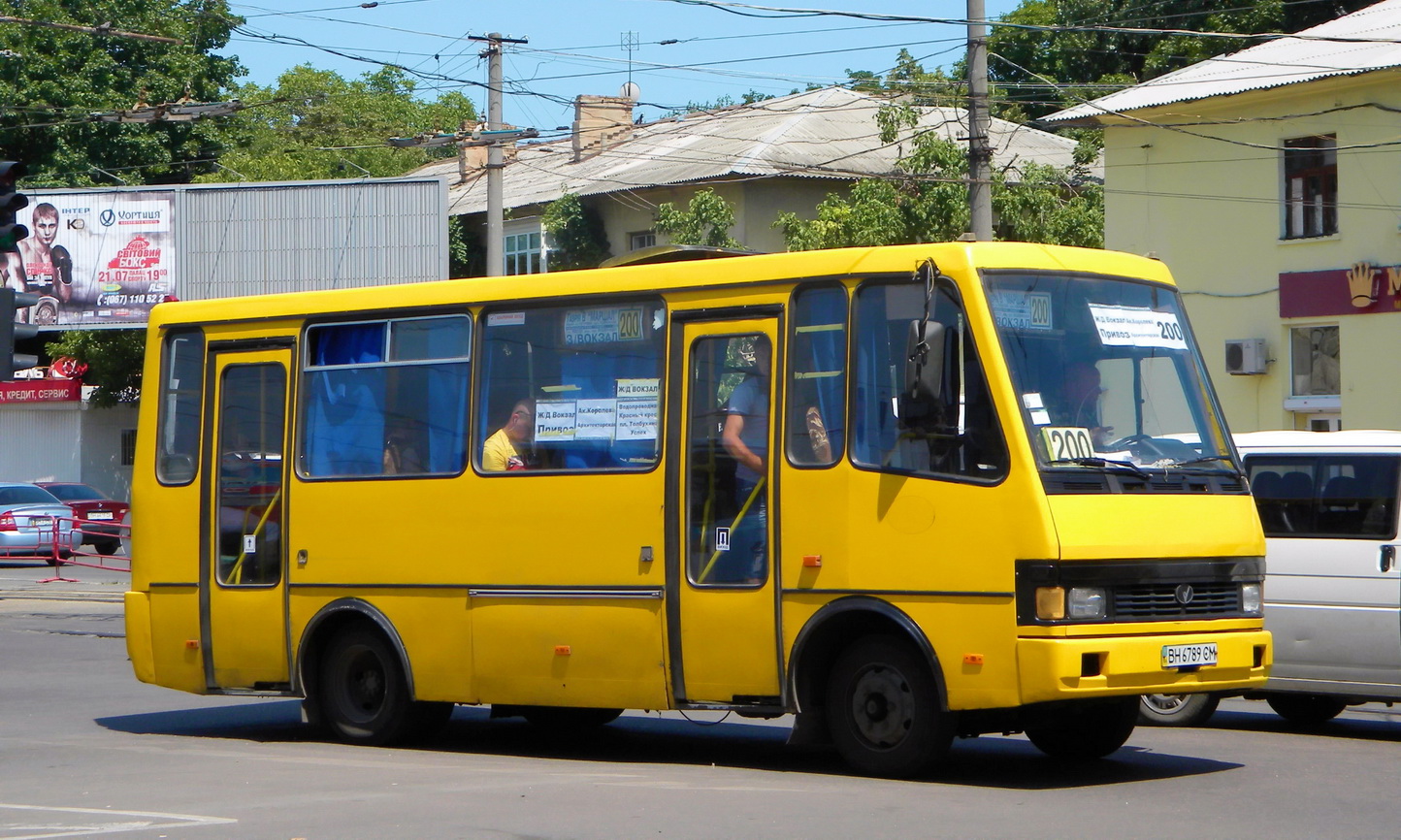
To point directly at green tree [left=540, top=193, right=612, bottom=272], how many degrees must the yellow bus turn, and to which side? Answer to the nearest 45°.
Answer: approximately 135° to its left

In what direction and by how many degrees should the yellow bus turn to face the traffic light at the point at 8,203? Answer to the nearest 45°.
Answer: approximately 180°

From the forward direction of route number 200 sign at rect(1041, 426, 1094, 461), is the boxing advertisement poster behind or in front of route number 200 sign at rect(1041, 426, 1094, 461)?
behind

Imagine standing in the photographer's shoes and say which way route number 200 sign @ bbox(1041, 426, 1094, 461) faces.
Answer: facing the viewer and to the right of the viewer

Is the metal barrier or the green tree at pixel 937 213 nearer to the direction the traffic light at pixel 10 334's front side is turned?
the green tree

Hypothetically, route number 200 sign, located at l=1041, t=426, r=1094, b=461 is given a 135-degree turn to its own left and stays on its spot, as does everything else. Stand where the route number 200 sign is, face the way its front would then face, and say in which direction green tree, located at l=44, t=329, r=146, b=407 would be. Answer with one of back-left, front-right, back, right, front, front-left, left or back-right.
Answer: front-left
